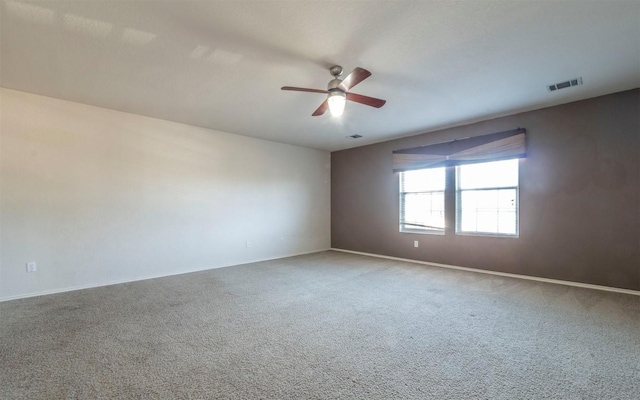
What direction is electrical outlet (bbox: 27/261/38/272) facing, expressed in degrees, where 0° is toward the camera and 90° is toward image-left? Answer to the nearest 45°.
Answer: approximately 0°

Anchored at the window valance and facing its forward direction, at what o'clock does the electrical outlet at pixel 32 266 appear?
The electrical outlet is roughly at 12 o'clock from the window valance.

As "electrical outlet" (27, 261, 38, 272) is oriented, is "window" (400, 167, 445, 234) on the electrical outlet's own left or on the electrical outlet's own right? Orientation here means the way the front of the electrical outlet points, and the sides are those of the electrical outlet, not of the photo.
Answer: on the electrical outlet's own left

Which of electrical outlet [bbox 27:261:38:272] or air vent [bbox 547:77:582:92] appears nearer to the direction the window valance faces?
the electrical outlet

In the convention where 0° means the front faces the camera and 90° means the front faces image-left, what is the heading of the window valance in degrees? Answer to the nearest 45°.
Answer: approximately 45°

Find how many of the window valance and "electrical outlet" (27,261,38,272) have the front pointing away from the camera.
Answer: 0

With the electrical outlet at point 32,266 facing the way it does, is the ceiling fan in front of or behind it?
in front

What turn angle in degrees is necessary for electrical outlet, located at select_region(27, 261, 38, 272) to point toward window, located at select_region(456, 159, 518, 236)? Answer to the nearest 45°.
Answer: approximately 45° to its left

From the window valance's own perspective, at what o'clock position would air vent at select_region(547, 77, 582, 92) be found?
The air vent is roughly at 9 o'clock from the window valance.

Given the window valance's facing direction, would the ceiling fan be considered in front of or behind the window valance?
in front

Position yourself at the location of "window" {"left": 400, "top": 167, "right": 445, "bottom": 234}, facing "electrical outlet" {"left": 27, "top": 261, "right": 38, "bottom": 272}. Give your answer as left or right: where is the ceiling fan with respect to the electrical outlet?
left
